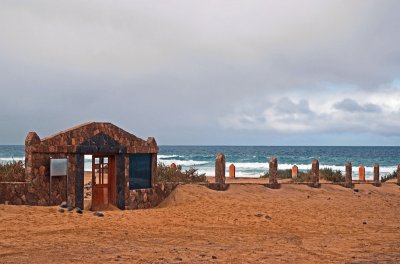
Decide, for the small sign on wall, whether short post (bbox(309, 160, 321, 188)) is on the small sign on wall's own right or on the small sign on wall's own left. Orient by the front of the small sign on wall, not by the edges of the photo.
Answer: on the small sign on wall's own left

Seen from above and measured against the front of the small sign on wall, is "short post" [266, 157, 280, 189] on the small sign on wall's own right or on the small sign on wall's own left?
on the small sign on wall's own left

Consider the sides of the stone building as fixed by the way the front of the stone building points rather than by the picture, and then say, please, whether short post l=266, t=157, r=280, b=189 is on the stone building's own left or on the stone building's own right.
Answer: on the stone building's own left

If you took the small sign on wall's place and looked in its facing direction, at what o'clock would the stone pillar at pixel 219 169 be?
The stone pillar is roughly at 8 o'clock from the small sign on wall.

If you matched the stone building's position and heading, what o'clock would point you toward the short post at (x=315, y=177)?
The short post is roughly at 8 o'clock from the stone building.

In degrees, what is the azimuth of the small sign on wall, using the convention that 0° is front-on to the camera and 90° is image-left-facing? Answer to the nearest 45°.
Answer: approximately 0°

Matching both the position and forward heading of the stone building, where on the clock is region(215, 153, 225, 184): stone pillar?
The stone pillar is roughly at 8 o'clock from the stone building.

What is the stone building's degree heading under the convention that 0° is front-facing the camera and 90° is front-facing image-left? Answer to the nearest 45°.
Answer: approximately 0°
